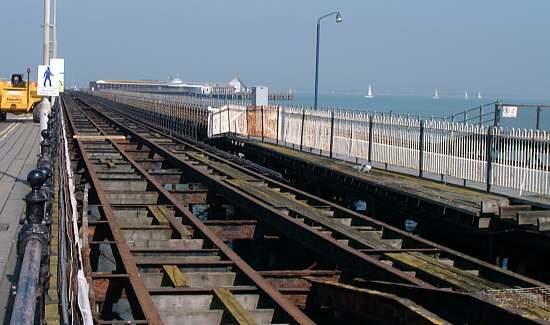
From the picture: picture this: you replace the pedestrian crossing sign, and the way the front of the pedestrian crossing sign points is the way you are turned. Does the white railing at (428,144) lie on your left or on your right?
on your left

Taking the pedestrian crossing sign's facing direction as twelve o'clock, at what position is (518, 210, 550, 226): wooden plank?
The wooden plank is roughly at 11 o'clock from the pedestrian crossing sign.

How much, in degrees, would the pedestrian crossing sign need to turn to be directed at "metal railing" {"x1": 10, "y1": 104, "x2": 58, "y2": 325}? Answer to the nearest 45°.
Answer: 0° — it already faces it

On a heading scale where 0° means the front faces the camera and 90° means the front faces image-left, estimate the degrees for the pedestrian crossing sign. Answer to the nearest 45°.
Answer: approximately 0°

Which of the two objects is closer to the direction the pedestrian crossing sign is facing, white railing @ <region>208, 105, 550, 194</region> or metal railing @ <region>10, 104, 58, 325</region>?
the metal railing

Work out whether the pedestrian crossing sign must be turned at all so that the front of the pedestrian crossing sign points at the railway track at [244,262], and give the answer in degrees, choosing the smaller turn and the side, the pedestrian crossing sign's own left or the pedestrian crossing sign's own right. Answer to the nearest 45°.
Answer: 0° — it already faces it

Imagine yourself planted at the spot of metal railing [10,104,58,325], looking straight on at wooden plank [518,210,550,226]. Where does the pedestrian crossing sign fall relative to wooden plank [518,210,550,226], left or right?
left

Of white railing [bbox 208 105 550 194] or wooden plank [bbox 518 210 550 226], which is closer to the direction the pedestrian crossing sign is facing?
the wooden plank

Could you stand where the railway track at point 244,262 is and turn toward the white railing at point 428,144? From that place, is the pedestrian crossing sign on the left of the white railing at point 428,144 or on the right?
left
